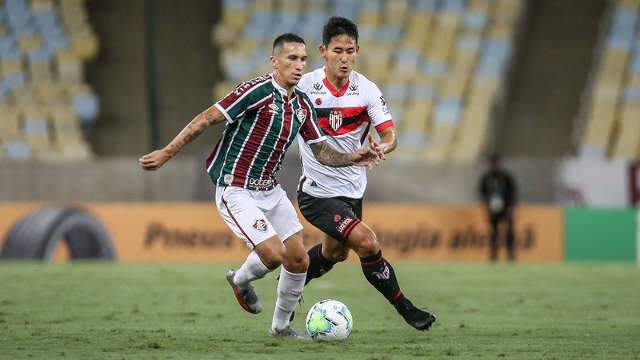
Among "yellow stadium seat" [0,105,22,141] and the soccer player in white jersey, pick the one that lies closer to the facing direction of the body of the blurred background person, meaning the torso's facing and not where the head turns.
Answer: the soccer player in white jersey

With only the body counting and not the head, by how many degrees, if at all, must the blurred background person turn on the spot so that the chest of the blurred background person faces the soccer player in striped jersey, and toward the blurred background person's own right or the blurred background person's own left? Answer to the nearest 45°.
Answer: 0° — they already face them

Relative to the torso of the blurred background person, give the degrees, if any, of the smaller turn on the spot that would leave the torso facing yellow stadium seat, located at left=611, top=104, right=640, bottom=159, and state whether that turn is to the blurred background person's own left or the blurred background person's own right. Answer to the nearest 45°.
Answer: approximately 135° to the blurred background person's own left

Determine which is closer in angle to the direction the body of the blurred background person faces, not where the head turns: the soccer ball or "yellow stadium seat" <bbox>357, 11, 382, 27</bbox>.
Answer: the soccer ball

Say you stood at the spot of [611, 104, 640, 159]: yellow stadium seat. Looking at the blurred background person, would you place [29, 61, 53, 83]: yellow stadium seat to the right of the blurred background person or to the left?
right

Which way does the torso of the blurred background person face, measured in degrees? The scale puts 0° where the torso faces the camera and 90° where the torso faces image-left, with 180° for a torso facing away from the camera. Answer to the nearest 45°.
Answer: approximately 0°

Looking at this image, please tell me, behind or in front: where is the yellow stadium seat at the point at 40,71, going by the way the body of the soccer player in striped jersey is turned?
behind
